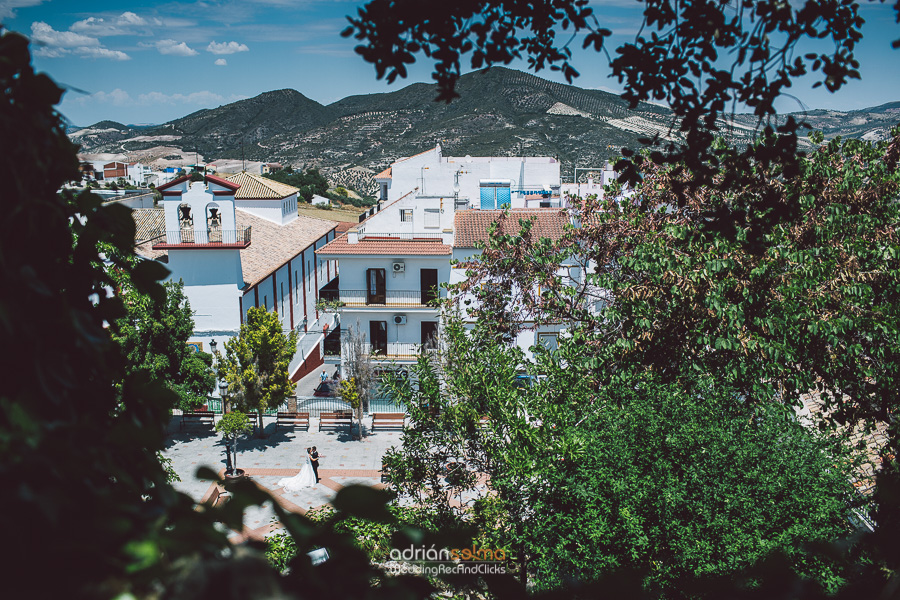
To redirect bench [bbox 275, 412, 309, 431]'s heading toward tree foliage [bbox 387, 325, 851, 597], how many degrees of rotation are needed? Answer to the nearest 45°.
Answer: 0° — it already faces it

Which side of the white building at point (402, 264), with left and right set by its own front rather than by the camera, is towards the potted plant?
front

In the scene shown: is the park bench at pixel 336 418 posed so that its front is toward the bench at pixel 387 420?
no

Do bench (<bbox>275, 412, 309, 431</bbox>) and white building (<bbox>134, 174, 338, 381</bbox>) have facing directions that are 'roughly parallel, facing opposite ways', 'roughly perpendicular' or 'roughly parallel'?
roughly parallel

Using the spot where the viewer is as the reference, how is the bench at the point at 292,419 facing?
facing the viewer

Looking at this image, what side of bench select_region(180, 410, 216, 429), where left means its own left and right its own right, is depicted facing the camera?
front

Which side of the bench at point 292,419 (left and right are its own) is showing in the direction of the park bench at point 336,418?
left

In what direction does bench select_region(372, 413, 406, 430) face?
toward the camera

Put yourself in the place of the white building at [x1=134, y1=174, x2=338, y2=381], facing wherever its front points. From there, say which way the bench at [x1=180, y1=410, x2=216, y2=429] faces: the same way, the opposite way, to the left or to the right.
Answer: the same way

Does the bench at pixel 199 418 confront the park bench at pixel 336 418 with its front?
no

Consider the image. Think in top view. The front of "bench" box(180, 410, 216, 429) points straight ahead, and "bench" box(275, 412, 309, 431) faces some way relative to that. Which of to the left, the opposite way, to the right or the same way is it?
the same way

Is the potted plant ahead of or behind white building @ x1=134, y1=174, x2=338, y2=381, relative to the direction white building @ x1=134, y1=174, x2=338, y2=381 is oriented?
ahead

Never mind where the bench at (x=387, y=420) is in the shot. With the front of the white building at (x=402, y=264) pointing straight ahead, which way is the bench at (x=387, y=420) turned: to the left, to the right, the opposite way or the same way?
the same way

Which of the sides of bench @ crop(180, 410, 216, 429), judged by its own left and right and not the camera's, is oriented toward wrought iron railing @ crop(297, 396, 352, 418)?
left
